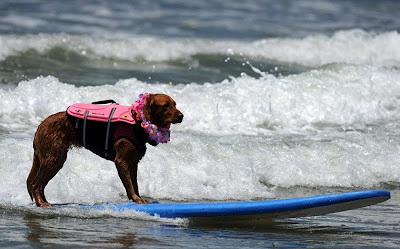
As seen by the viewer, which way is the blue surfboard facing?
to the viewer's right

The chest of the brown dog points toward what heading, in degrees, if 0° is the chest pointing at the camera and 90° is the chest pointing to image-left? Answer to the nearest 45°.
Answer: approximately 270°
